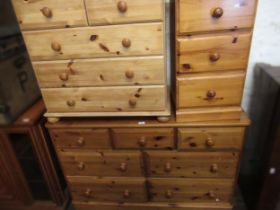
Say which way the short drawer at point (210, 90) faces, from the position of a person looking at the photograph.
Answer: facing the viewer

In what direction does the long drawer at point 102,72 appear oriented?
toward the camera

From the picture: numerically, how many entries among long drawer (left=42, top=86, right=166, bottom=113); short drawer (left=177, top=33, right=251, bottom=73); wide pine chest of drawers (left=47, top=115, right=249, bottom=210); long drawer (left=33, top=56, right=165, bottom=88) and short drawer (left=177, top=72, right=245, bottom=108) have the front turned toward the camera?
5

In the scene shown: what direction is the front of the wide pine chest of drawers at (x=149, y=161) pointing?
toward the camera

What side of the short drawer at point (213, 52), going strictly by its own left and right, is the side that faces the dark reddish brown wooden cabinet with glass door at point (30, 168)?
right

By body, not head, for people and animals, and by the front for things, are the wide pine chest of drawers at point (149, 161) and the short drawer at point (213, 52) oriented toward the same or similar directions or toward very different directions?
same or similar directions
